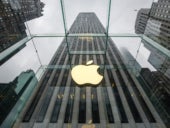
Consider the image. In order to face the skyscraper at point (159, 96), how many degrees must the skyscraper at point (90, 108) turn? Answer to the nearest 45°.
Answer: approximately 90° to its left

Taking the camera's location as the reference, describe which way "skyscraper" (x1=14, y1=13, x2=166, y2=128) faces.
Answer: facing the viewer
